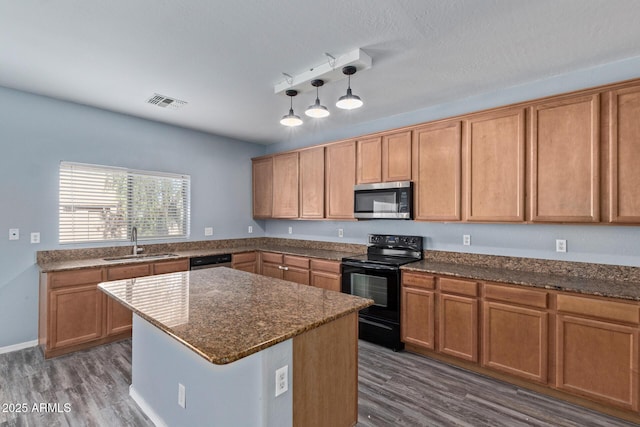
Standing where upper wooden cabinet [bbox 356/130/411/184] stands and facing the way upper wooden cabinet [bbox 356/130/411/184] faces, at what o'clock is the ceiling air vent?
The ceiling air vent is roughly at 1 o'clock from the upper wooden cabinet.

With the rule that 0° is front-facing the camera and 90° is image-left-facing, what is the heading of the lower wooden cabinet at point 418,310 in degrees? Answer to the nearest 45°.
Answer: approximately 45°

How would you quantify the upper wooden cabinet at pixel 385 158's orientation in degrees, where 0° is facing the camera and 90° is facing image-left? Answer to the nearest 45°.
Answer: approximately 45°
